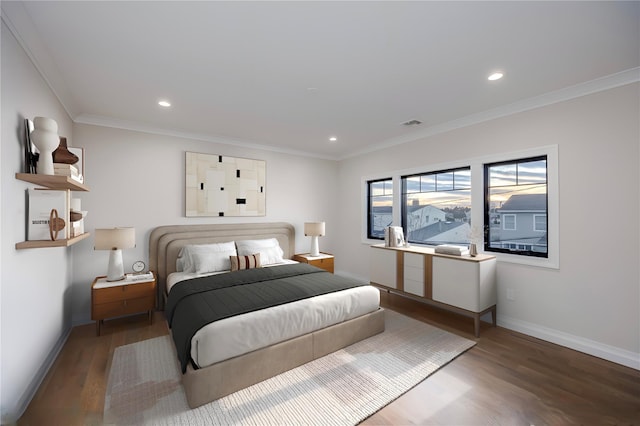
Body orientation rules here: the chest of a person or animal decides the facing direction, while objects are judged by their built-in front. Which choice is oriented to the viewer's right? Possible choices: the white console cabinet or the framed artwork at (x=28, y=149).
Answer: the framed artwork

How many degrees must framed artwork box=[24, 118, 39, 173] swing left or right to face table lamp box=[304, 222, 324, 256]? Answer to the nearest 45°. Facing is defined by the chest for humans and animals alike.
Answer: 0° — it already faces it

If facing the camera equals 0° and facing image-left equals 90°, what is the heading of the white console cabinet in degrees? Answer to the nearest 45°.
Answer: approximately 45°

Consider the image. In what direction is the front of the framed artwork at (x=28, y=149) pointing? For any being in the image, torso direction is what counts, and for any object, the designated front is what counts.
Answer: to the viewer's right

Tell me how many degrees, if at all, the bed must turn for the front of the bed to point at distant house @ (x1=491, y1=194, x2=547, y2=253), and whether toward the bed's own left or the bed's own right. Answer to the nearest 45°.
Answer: approximately 45° to the bed's own left

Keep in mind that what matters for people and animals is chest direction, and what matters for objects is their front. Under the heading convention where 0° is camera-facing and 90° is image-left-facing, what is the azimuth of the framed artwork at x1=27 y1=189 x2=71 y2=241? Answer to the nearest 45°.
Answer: approximately 315°

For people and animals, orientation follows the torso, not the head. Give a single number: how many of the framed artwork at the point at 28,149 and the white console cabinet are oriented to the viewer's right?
1

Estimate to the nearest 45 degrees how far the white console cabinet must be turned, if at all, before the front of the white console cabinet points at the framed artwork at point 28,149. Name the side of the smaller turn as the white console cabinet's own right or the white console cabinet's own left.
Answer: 0° — it already faces it

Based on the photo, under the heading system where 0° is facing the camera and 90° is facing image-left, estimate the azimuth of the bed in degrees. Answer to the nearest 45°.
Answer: approximately 315°
